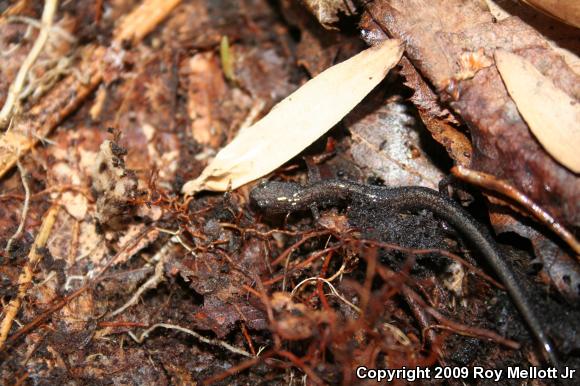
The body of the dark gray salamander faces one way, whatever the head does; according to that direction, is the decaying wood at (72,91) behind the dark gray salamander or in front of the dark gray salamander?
in front

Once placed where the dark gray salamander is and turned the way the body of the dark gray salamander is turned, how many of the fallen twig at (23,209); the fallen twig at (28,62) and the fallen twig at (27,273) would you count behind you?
0

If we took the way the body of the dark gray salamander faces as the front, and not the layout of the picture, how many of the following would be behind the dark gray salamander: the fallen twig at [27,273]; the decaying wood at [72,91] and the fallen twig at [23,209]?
0

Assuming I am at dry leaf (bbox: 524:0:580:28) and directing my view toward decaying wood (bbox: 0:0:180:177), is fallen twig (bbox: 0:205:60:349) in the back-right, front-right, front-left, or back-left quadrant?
front-left

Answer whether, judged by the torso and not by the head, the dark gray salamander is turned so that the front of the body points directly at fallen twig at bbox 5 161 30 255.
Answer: yes

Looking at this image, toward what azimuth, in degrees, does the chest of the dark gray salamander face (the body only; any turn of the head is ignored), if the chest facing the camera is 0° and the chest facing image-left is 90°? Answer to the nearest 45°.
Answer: approximately 90°

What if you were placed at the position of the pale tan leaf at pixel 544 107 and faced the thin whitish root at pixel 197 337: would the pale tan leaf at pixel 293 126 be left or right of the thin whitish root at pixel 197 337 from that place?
right

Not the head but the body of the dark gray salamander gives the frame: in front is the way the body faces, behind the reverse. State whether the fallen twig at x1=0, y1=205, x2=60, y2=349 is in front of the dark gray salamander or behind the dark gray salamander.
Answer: in front

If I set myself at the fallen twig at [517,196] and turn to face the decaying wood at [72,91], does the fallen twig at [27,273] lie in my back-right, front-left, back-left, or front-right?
front-left
